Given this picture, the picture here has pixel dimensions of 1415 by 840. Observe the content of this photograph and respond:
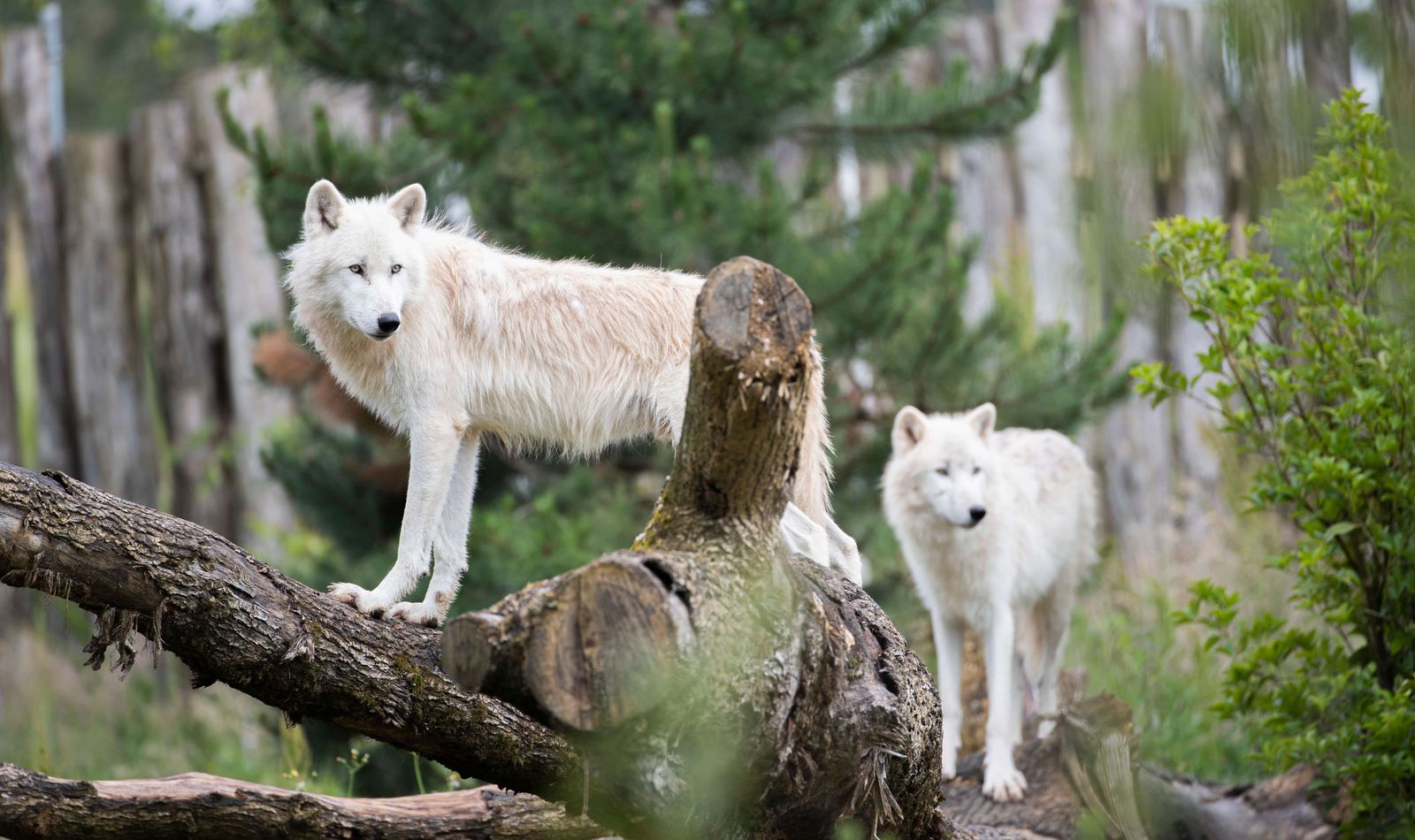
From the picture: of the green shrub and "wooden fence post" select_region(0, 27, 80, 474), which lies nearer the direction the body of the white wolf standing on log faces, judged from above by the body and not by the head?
the wooden fence post

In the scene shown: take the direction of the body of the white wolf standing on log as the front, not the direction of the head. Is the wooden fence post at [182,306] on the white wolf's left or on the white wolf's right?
on the white wolf's right

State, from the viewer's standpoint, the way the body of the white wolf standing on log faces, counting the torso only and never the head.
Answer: to the viewer's left

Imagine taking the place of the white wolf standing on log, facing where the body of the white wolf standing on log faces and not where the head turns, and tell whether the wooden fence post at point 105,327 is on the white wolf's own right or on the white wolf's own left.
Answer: on the white wolf's own right

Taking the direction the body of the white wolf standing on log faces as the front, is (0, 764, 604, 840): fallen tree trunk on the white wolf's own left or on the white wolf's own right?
on the white wolf's own left

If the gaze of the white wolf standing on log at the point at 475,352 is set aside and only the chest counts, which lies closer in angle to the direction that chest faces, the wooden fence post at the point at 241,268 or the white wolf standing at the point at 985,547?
the wooden fence post

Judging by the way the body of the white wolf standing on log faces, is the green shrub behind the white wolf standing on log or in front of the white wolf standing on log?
behind

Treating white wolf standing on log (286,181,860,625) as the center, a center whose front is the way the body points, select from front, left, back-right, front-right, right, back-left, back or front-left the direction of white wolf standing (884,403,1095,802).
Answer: back-right
